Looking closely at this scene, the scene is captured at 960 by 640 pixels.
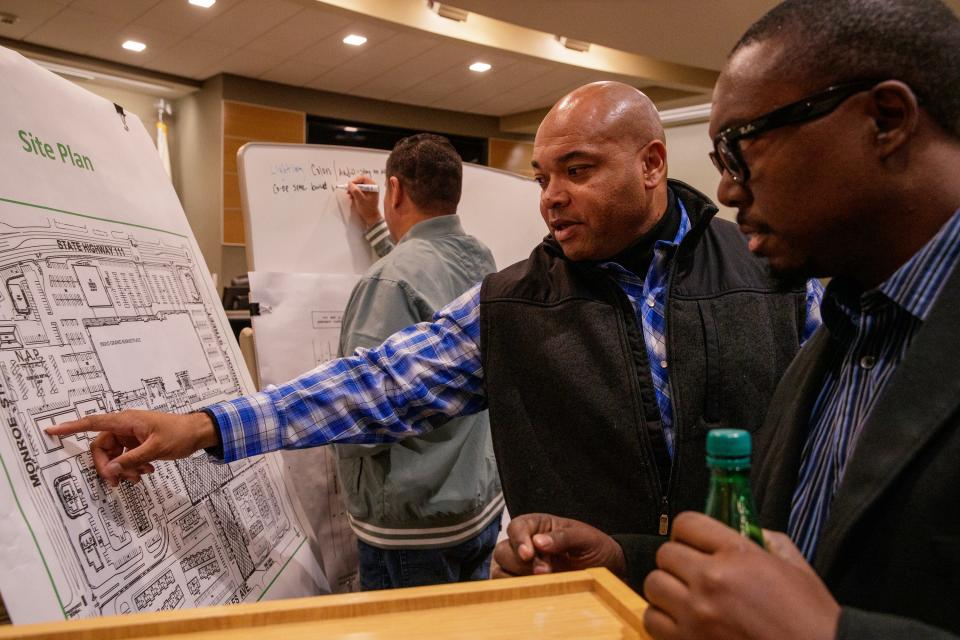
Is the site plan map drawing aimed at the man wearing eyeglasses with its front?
yes

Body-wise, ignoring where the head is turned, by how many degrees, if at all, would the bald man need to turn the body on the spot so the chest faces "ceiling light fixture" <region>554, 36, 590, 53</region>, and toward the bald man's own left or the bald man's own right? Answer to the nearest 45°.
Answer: approximately 180°

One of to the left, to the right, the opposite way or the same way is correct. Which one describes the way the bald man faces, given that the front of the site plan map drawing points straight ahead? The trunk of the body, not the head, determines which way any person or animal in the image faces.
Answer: to the right

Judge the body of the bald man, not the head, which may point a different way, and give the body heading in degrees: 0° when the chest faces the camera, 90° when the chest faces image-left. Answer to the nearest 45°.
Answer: approximately 0°

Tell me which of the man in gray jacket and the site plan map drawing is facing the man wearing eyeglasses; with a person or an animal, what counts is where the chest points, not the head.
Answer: the site plan map drawing

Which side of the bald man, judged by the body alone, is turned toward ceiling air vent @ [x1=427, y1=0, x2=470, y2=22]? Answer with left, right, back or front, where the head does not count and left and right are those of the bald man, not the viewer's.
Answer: back

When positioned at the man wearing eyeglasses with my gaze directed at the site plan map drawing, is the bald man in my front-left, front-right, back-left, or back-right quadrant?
front-right

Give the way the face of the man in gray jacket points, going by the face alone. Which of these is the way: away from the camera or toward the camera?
away from the camera

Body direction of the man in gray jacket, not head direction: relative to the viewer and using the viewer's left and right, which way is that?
facing away from the viewer and to the left of the viewer

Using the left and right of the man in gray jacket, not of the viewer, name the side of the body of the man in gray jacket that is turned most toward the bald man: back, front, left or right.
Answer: back

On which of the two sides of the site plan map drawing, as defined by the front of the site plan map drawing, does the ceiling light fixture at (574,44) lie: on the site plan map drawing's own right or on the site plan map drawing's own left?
on the site plan map drawing's own left

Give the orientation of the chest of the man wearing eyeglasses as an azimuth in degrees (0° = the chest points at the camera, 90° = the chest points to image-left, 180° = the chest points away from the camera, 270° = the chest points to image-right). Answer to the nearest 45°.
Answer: approximately 45°

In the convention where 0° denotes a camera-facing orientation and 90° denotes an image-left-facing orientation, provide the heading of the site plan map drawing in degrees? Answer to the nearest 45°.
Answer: approximately 315°

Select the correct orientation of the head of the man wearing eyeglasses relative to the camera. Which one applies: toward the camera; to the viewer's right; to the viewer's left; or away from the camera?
to the viewer's left

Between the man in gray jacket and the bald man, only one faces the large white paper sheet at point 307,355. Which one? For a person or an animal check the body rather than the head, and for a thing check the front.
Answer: the man in gray jacket

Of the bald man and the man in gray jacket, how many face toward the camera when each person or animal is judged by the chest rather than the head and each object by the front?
1

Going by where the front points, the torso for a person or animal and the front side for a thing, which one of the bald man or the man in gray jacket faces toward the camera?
the bald man
